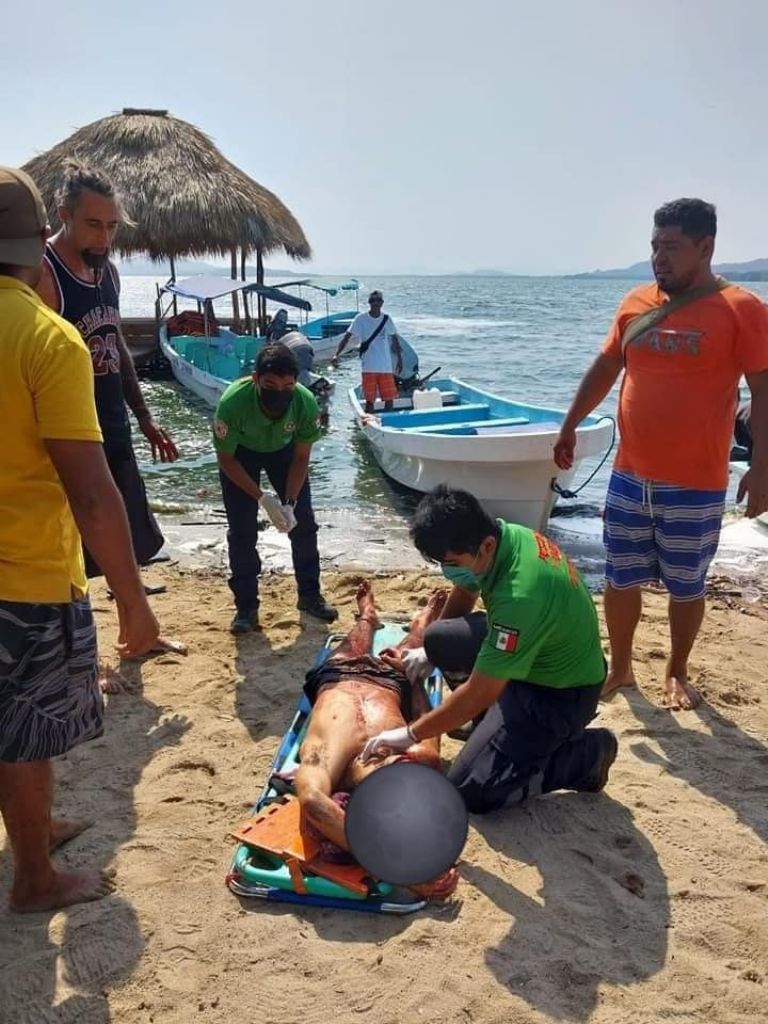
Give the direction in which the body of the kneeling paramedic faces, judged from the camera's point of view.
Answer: to the viewer's left

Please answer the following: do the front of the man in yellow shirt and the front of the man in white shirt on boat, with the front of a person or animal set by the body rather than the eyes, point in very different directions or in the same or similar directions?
very different directions

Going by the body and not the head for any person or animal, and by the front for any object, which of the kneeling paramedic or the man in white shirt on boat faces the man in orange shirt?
the man in white shirt on boat

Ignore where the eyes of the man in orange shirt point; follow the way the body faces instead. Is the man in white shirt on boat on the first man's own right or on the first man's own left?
on the first man's own right

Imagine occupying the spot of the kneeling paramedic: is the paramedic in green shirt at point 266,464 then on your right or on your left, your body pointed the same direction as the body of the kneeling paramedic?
on your right

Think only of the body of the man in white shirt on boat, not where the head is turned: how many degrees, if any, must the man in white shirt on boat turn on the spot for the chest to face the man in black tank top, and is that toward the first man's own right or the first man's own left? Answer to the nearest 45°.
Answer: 0° — they already face them

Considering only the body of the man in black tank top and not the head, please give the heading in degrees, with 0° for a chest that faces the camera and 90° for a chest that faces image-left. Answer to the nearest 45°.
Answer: approximately 315°

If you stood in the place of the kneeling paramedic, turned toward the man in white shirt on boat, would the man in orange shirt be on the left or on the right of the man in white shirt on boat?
right

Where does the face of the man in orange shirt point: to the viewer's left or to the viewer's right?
to the viewer's left

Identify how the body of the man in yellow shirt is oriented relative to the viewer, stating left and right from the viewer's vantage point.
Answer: facing away from the viewer and to the right of the viewer

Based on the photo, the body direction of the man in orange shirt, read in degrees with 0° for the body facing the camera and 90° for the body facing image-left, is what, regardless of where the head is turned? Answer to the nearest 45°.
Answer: approximately 45°

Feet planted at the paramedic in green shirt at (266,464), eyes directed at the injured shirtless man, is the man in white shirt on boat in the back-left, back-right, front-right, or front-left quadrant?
back-left
